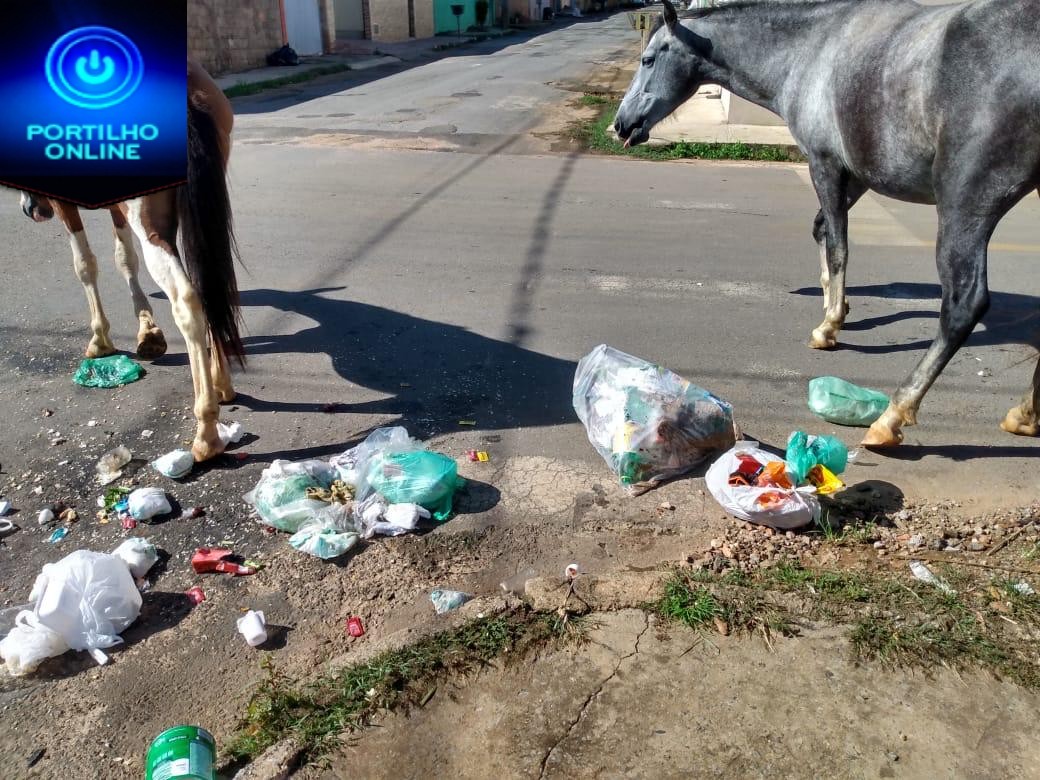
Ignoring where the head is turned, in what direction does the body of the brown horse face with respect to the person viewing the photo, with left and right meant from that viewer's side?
facing away from the viewer and to the left of the viewer

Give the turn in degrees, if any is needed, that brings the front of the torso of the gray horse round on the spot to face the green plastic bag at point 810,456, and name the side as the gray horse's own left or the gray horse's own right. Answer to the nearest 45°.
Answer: approximately 135° to the gray horse's own left

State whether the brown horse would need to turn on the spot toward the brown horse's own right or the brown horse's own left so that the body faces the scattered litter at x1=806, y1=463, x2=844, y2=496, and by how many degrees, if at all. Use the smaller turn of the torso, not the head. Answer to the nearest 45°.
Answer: approximately 180°

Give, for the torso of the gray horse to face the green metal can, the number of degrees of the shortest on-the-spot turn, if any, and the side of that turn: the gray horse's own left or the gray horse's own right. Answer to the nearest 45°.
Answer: approximately 90° to the gray horse's own left

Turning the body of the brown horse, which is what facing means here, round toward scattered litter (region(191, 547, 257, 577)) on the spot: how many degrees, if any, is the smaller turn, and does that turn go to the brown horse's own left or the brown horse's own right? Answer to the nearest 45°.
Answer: approximately 135° to the brown horse's own left

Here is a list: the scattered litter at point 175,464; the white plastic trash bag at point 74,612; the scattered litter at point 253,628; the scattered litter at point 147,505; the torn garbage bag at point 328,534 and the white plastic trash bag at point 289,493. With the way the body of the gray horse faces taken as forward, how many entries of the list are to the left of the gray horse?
6

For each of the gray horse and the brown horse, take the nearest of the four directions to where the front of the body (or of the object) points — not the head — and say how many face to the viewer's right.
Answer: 0

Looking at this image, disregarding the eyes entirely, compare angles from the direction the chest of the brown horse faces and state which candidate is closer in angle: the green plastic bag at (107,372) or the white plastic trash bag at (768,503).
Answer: the green plastic bag

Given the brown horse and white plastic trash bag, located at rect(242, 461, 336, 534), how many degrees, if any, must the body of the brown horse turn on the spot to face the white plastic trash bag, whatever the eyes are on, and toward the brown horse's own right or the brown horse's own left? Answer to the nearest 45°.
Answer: approximately 135° to the brown horse's own left

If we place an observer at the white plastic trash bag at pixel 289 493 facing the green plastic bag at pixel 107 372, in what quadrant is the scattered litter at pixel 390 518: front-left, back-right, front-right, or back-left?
back-right

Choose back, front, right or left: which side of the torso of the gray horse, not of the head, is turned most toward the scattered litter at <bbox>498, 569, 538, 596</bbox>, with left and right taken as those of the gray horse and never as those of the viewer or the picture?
left

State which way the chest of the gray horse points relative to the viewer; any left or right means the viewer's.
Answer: facing away from the viewer and to the left of the viewer

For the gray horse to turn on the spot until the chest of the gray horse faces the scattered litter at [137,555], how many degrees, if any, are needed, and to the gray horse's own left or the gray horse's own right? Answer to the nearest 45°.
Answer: approximately 90° to the gray horse's own left

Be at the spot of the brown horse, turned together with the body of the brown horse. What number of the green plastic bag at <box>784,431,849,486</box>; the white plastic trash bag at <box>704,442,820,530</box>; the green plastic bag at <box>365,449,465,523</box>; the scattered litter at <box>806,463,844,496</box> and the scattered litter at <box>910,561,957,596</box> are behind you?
5

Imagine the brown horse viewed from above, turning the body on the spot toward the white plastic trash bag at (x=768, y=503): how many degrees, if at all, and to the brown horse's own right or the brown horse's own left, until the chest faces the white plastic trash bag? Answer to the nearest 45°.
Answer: approximately 180°
